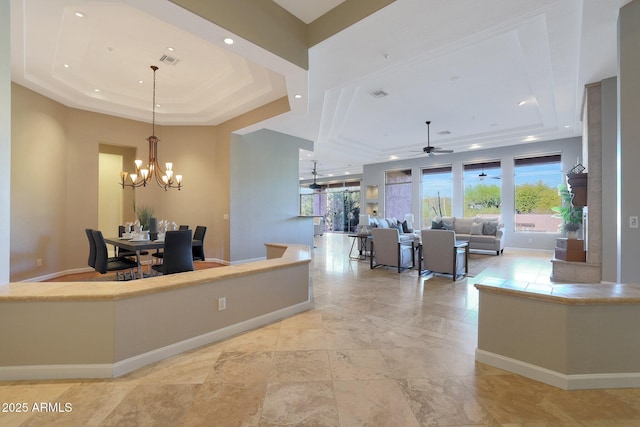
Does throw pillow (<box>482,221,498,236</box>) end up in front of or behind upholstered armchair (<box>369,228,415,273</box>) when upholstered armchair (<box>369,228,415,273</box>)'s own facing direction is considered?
in front

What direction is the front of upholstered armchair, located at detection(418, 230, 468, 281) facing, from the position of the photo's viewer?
facing away from the viewer and to the right of the viewer

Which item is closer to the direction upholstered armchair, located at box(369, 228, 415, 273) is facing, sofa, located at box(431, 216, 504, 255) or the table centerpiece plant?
the sofa

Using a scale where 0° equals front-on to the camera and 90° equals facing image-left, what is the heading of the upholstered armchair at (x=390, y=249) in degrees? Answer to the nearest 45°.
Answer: approximately 225°

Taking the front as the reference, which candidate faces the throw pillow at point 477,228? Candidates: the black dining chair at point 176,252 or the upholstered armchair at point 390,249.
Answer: the upholstered armchair

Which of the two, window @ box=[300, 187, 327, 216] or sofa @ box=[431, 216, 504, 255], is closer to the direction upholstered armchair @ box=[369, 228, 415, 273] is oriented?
the sofa

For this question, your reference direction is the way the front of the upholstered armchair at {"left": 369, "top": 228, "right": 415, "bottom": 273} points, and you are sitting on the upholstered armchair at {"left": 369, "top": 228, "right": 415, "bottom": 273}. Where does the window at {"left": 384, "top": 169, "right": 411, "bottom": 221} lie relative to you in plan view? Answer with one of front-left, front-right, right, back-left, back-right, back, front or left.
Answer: front-left

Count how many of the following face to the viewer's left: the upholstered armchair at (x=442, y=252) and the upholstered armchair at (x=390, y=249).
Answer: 0

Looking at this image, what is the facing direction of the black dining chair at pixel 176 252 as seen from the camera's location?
facing away from the viewer and to the left of the viewer

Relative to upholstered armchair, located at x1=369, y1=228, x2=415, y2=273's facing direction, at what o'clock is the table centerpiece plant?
The table centerpiece plant is roughly at 7 o'clock from the upholstered armchair.

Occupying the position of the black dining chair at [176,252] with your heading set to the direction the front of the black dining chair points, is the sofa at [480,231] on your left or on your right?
on your right

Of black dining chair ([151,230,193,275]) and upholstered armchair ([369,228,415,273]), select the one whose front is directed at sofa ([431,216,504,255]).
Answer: the upholstered armchair
